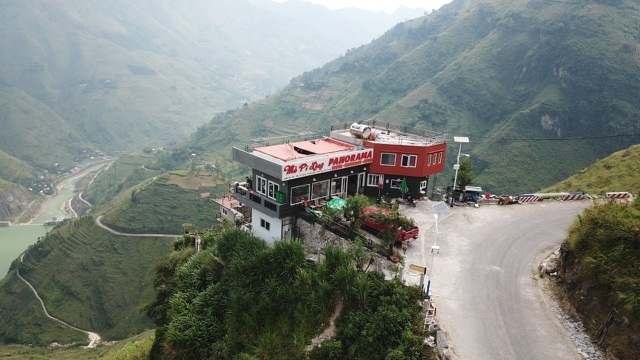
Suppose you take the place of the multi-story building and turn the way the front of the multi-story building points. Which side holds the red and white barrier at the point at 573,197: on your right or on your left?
on your left

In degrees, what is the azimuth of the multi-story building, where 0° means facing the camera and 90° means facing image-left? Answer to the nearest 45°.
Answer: approximately 315°

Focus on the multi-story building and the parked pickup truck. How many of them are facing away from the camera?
0

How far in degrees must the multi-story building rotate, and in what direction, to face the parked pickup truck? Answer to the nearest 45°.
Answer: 0° — it already faces it

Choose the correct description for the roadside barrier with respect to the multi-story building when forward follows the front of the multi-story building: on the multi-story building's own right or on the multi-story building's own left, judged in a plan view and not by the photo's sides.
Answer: on the multi-story building's own left

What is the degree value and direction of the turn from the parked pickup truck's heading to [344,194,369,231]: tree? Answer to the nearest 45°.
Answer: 0° — it already faces it
